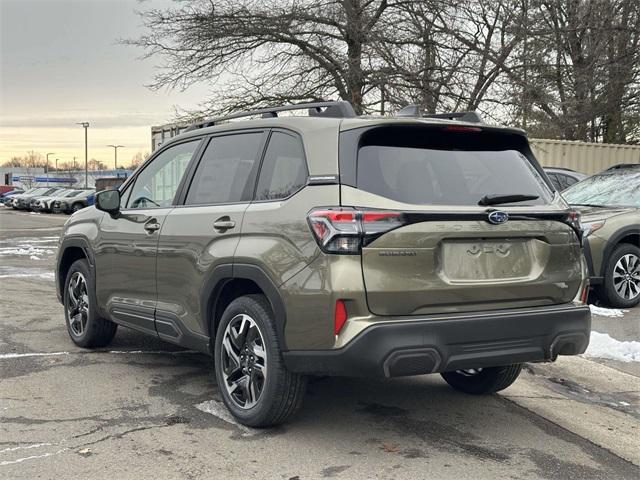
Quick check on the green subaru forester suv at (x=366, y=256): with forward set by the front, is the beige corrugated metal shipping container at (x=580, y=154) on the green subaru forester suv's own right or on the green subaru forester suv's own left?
on the green subaru forester suv's own right

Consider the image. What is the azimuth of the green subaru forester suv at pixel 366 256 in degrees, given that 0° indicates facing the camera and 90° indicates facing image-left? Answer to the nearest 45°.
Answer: approximately 135°
